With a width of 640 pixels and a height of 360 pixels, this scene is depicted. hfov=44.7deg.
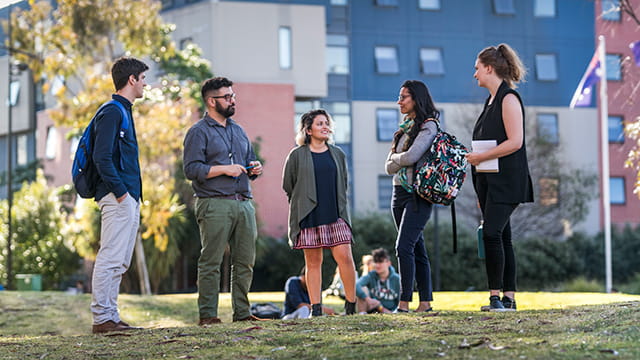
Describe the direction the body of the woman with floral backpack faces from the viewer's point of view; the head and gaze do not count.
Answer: to the viewer's left

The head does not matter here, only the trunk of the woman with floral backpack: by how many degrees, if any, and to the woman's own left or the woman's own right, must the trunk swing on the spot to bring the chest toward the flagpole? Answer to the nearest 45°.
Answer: approximately 90° to the woman's own right

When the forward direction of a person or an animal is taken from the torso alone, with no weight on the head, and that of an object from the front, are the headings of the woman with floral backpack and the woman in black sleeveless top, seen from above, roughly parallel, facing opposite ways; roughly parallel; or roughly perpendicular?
roughly parallel

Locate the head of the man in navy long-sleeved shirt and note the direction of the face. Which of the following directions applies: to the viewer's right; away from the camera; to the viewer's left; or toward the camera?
to the viewer's right

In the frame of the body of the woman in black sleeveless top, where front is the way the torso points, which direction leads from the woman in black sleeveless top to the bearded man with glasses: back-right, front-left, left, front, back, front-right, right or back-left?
front

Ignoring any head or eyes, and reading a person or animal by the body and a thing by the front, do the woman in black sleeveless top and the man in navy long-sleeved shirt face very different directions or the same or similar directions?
very different directions

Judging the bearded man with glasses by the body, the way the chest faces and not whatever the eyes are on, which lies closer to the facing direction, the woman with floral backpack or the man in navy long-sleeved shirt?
the woman with floral backpack

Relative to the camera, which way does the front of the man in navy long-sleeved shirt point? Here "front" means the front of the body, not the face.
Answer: to the viewer's right

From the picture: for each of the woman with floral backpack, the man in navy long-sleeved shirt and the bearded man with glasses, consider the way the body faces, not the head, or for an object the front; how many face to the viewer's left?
1

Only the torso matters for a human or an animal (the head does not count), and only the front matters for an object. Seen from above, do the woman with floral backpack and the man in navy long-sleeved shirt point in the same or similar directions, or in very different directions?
very different directions

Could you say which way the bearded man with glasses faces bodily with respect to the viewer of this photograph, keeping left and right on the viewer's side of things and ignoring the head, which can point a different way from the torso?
facing the viewer and to the right of the viewer

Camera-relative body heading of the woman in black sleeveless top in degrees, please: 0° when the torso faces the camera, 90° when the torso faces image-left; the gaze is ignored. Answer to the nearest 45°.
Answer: approximately 90°

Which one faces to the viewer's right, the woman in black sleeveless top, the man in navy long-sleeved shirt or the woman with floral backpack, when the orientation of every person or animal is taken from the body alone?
the man in navy long-sleeved shirt

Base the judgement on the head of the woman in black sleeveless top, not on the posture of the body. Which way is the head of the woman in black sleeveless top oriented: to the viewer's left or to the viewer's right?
to the viewer's left

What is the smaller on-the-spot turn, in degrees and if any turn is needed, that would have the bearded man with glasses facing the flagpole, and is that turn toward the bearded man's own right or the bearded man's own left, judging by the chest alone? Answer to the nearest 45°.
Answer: approximately 90° to the bearded man's own left
